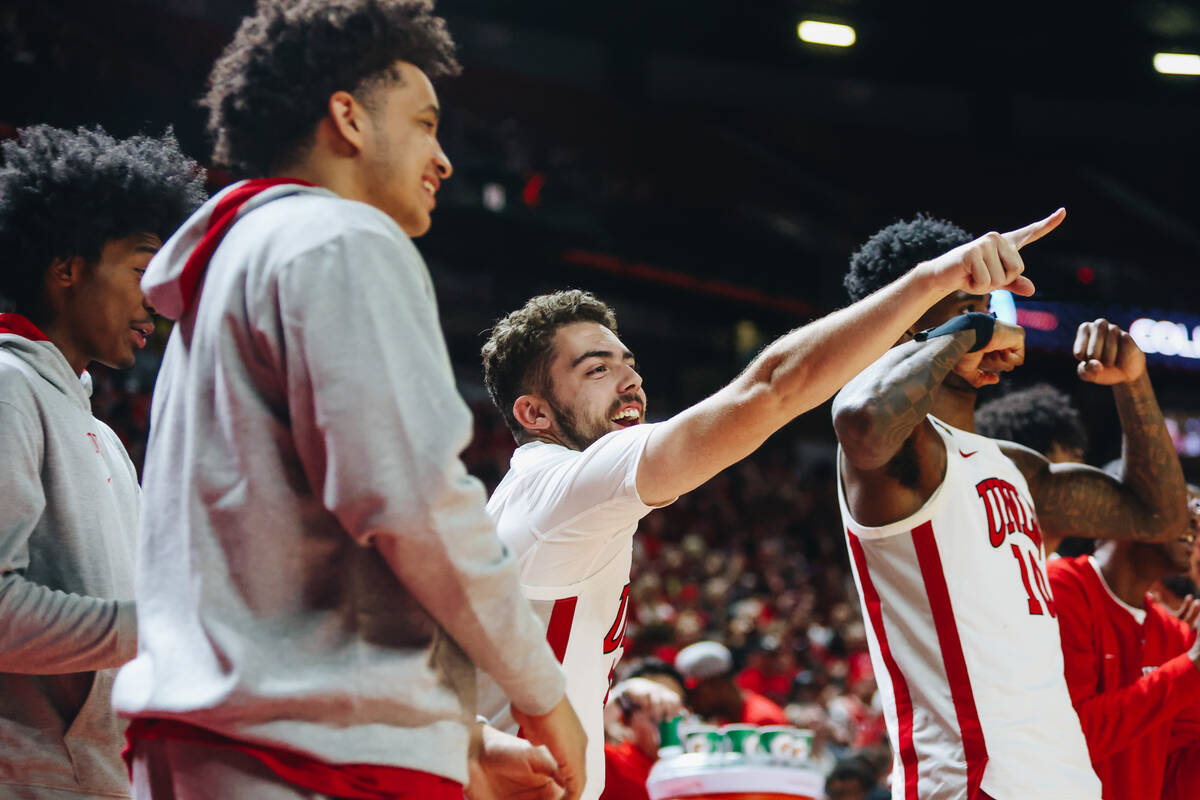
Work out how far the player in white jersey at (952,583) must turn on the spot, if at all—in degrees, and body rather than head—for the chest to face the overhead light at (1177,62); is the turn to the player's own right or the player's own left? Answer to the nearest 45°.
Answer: approximately 135° to the player's own left

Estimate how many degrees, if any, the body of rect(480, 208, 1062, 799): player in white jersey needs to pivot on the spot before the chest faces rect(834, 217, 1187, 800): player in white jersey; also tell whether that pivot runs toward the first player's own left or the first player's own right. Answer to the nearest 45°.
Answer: approximately 45° to the first player's own left

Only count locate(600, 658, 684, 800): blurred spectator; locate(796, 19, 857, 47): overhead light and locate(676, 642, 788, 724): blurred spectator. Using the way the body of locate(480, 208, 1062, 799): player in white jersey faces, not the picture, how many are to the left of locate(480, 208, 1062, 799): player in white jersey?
3

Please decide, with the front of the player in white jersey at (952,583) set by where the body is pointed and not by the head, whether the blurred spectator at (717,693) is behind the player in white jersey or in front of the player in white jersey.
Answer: behind

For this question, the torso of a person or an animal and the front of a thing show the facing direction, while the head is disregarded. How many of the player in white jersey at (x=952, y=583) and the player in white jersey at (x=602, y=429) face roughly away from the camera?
0

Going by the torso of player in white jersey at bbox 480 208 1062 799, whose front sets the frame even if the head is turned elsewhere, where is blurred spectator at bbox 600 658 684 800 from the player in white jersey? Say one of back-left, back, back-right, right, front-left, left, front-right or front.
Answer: left

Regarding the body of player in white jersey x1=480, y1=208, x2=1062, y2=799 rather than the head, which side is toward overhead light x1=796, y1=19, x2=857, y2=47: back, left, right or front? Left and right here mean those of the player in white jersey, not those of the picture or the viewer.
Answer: left

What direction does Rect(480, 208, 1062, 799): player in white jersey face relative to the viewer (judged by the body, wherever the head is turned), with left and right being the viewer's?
facing to the right of the viewer

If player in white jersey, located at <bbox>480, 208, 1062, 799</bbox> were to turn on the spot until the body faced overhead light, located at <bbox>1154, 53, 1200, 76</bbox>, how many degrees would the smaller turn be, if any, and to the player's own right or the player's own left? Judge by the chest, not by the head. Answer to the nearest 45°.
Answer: approximately 90° to the player's own left

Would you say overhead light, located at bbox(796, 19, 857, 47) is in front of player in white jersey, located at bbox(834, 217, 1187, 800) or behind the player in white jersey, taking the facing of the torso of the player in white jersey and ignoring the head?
behind

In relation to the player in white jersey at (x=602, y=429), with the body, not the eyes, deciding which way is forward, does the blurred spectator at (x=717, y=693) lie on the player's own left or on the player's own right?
on the player's own left

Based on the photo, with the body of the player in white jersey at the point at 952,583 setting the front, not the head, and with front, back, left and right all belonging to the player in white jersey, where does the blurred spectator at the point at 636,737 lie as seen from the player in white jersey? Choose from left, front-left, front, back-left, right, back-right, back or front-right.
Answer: back

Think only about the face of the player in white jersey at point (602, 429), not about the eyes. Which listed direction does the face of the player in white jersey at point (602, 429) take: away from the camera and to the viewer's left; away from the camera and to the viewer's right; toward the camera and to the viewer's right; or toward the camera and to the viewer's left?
toward the camera and to the viewer's right
